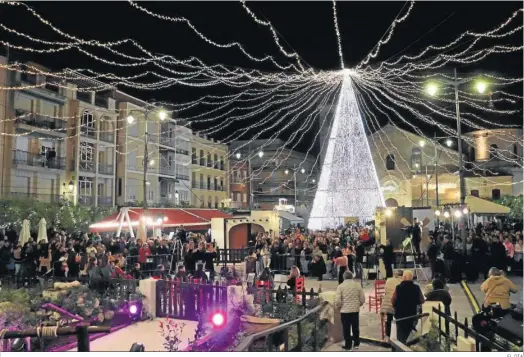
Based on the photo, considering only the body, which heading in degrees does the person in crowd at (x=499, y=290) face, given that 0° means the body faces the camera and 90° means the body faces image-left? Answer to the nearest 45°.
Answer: approximately 180°

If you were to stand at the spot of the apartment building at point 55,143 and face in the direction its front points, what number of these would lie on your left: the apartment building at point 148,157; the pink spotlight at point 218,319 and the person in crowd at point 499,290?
1

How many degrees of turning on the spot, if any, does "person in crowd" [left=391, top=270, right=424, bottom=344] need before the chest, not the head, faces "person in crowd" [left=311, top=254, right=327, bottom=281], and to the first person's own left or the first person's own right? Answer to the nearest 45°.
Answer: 0° — they already face them

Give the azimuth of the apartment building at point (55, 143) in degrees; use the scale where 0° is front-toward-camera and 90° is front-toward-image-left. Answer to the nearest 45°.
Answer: approximately 315°

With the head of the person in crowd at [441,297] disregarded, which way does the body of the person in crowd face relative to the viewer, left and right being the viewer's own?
facing away from the viewer

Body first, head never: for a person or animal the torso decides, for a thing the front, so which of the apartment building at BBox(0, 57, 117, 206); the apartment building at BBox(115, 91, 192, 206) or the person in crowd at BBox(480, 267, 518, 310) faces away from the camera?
the person in crowd
